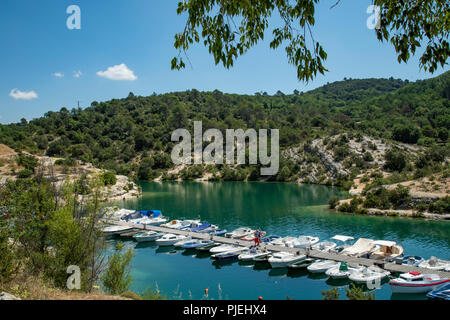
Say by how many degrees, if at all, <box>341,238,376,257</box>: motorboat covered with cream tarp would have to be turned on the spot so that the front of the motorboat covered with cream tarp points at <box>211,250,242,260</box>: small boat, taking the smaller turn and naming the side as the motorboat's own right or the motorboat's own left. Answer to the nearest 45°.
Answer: approximately 45° to the motorboat's own right

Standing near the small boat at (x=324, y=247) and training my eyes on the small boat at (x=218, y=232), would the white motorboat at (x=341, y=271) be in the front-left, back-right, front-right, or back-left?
back-left

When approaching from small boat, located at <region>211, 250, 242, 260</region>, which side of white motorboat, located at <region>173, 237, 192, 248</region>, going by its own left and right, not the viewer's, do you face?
left

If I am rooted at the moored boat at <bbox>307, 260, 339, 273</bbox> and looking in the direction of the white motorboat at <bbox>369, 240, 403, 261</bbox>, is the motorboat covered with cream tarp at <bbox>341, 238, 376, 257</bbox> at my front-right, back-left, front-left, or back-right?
front-left

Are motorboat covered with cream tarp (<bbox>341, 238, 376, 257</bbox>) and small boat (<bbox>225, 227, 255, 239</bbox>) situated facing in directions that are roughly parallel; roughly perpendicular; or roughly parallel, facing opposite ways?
roughly parallel

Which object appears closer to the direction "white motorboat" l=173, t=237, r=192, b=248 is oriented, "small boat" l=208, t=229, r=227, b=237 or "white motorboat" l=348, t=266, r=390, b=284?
the white motorboat
